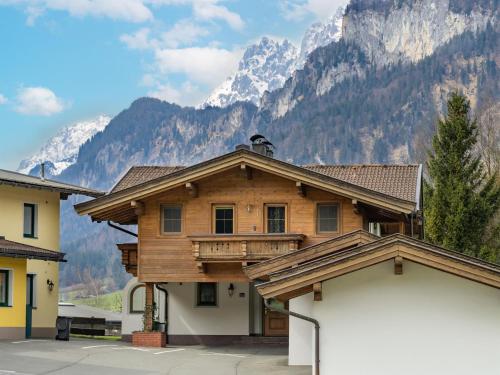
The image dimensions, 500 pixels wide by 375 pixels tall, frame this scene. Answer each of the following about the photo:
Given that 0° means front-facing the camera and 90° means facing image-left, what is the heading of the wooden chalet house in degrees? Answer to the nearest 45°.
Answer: approximately 0°

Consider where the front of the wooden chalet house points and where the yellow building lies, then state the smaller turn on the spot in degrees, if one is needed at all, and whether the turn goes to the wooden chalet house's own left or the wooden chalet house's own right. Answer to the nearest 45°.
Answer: approximately 135° to the wooden chalet house's own right

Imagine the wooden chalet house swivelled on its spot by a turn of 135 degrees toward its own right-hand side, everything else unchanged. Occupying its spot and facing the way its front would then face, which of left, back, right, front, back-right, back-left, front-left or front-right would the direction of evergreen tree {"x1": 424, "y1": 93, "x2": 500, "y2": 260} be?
right
